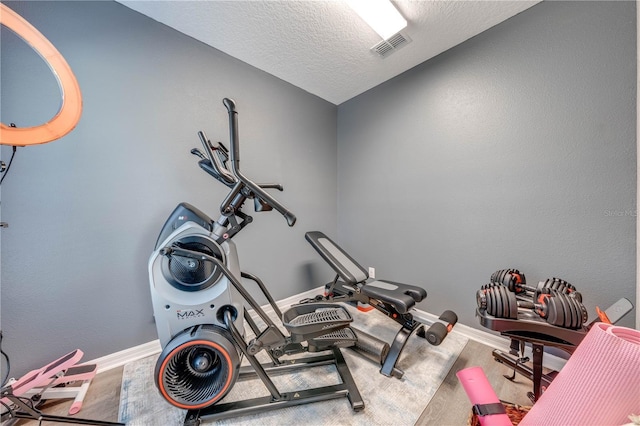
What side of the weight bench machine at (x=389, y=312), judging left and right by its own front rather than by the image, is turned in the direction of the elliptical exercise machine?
right

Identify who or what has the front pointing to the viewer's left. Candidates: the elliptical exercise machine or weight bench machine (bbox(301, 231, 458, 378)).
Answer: the elliptical exercise machine

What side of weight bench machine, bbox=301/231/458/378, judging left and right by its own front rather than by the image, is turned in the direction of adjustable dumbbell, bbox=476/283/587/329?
front

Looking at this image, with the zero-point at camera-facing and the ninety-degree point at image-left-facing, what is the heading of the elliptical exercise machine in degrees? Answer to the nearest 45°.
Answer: approximately 90°
